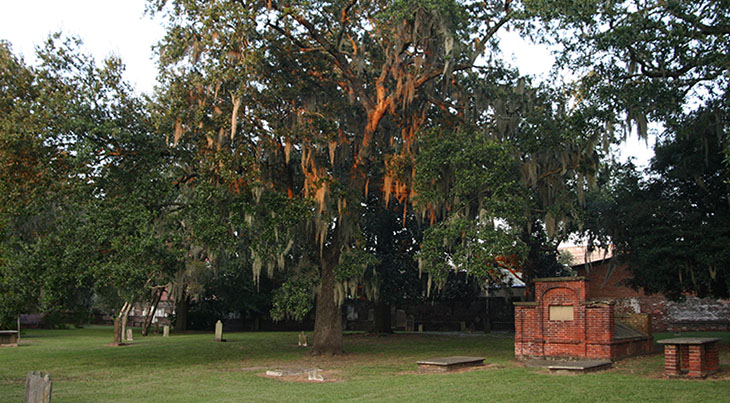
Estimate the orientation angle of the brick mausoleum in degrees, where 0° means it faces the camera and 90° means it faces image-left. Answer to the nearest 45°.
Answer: approximately 0°

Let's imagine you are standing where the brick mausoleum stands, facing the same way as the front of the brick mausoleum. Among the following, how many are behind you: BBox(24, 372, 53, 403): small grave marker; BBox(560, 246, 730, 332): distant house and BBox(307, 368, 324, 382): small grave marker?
1

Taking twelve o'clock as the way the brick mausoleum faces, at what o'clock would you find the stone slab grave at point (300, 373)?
The stone slab grave is roughly at 2 o'clock from the brick mausoleum.

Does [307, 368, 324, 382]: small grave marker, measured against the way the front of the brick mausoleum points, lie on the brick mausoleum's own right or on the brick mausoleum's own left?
on the brick mausoleum's own right

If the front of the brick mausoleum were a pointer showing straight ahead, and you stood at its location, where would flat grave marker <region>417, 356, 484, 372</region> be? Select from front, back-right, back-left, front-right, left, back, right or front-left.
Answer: front-right

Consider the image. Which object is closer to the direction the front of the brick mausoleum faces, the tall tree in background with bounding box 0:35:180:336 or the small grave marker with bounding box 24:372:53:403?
the small grave marker

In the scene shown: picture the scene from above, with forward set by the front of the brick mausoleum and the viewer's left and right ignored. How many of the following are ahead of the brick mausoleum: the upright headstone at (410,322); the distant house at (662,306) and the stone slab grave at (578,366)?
1

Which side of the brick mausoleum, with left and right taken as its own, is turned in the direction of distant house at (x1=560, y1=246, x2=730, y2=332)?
back

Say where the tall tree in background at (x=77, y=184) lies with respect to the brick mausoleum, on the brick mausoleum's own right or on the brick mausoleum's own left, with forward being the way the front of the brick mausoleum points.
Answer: on the brick mausoleum's own right
